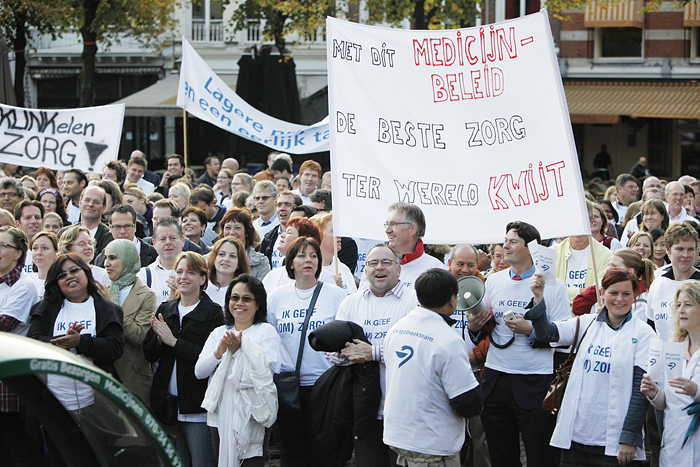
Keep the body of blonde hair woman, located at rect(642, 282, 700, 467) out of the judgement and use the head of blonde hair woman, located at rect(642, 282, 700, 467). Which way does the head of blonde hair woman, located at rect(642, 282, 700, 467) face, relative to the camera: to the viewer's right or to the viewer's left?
to the viewer's left

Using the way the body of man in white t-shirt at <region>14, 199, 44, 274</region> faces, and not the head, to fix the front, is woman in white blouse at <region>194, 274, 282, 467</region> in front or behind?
in front

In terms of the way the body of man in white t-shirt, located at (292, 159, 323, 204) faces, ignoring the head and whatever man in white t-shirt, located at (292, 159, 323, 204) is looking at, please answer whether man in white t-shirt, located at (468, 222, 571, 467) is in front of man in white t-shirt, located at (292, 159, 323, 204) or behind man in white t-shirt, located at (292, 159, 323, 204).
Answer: in front

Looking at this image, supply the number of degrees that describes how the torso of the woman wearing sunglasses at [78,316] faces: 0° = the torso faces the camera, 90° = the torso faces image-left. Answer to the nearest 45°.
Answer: approximately 0°

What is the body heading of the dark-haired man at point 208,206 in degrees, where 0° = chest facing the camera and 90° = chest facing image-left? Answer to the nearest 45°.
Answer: approximately 45°

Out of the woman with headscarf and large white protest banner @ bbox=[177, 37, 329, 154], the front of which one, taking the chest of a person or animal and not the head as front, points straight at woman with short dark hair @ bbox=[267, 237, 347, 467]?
the large white protest banner

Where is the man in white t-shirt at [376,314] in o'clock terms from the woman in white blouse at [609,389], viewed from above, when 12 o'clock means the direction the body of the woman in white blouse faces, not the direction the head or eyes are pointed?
The man in white t-shirt is roughly at 3 o'clock from the woman in white blouse.

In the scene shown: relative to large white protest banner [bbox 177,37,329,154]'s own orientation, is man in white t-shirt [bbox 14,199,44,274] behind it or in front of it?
in front

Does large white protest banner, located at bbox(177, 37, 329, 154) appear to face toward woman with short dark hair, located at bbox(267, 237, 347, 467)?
yes

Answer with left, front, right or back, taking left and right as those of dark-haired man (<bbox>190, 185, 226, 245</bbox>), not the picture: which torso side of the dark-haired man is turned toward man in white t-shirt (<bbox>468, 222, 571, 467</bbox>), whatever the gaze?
left

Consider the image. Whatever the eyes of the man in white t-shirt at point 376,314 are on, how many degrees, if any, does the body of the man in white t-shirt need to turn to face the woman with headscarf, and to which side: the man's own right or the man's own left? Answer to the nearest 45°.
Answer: approximately 135° to the man's own right

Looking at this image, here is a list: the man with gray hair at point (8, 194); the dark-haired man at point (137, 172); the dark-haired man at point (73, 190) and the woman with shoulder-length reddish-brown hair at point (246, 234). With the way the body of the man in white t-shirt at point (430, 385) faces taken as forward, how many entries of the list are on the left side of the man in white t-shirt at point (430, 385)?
4

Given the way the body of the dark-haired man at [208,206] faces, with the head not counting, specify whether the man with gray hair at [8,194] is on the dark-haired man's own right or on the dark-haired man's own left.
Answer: on the dark-haired man's own right

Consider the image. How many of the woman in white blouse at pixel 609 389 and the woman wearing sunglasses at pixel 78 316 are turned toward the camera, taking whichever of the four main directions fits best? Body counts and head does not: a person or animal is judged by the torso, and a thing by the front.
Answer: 2
